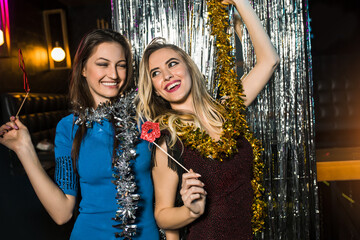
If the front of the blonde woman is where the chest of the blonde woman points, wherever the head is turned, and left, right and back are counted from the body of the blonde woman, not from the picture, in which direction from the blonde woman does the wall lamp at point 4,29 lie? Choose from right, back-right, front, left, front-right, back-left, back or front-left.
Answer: back-right

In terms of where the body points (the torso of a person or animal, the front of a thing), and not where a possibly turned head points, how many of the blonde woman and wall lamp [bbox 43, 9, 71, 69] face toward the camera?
2

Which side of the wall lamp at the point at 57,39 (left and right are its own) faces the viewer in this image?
front

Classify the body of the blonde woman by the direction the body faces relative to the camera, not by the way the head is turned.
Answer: toward the camera

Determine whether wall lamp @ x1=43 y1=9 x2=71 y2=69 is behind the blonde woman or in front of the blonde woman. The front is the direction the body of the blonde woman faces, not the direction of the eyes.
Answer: behind

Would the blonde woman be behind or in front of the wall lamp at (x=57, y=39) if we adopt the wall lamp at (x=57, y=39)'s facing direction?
in front

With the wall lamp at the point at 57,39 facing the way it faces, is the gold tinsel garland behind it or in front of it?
in front
